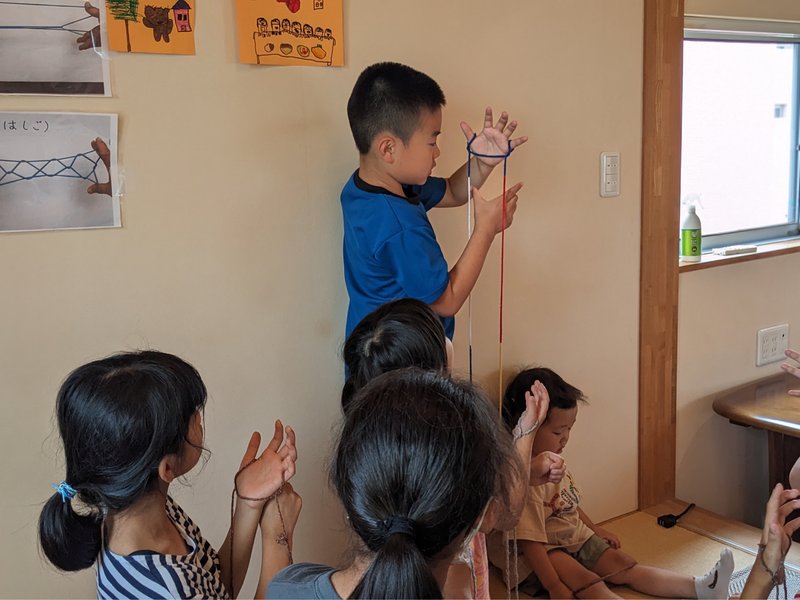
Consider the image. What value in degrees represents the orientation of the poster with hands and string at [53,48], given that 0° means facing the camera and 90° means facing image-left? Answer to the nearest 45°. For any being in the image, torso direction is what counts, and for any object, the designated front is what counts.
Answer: approximately 0°

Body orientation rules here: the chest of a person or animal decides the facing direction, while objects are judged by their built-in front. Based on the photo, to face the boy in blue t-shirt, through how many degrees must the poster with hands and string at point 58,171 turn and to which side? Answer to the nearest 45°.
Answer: approximately 90° to its left

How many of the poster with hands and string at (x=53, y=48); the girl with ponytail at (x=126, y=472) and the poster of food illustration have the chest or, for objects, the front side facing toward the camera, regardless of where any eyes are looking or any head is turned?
2

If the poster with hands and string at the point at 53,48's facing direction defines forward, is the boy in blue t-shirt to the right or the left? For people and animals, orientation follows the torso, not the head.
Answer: on its left

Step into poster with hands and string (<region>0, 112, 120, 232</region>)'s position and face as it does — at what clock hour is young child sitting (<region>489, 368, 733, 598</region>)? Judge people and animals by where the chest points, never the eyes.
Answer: The young child sitting is roughly at 9 o'clock from the poster with hands and string.

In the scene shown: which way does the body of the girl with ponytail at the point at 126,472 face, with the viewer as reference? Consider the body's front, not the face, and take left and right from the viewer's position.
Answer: facing away from the viewer and to the right of the viewer

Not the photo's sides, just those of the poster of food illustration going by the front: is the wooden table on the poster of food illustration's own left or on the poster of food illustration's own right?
on the poster of food illustration's own left

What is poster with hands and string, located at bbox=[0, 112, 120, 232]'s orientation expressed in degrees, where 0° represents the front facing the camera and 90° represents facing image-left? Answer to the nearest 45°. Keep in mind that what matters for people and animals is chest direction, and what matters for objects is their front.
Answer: approximately 0°

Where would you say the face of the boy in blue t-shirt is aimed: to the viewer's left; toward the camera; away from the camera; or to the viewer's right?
to the viewer's right
